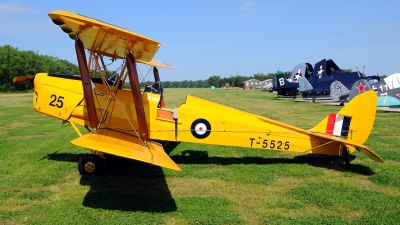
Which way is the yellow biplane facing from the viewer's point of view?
to the viewer's left

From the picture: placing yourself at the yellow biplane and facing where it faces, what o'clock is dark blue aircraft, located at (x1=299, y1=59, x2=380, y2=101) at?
The dark blue aircraft is roughly at 4 o'clock from the yellow biplane.

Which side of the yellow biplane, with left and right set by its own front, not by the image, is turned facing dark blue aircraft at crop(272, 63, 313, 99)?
right
